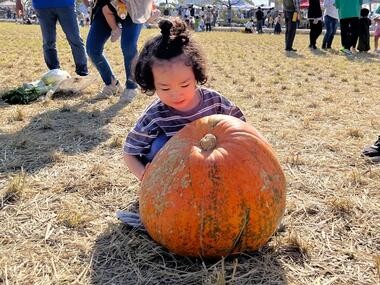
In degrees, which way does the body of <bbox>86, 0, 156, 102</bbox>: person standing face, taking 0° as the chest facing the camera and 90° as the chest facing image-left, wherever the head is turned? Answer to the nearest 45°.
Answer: approximately 45°

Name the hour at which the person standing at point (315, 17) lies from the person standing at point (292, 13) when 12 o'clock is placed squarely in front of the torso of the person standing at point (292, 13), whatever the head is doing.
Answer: the person standing at point (315, 17) is roughly at 10 o'clock from the person standing at point (292, 13).

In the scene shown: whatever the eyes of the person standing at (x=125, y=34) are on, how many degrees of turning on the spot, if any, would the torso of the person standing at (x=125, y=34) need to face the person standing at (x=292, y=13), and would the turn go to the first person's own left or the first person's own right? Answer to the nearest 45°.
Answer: approximately 180°

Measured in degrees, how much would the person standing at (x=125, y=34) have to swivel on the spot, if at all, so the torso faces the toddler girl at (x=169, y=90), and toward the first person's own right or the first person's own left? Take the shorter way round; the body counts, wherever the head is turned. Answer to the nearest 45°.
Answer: approximately 45° to the first person's own left

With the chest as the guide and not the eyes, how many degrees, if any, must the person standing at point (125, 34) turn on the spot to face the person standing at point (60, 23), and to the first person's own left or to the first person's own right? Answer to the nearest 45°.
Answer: approximately 90° to the first person's own right

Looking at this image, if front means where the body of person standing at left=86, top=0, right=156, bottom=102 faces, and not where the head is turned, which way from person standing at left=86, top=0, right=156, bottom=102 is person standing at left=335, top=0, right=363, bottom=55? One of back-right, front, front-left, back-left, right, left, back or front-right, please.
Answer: back

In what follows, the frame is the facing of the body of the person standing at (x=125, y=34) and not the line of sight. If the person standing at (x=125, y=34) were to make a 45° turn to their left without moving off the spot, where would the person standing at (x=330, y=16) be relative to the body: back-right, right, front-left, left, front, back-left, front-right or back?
back-left

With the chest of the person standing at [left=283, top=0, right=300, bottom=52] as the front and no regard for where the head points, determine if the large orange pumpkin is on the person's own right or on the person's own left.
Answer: on the person's own right
